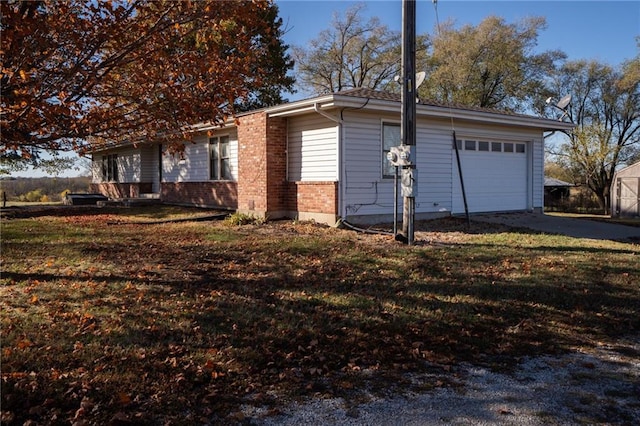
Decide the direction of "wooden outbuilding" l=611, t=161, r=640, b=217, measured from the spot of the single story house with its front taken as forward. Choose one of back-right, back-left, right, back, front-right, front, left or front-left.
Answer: back

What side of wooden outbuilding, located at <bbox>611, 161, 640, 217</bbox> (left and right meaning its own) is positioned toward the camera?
front

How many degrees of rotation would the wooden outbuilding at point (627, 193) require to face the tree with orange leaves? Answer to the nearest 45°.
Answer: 0° — it already faces it

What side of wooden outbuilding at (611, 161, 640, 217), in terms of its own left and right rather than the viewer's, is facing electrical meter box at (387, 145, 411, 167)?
front

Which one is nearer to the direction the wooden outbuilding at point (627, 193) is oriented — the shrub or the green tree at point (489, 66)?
the shrub

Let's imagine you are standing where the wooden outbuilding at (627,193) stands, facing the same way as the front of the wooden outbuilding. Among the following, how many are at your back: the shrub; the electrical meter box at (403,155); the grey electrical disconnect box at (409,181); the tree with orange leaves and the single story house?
0

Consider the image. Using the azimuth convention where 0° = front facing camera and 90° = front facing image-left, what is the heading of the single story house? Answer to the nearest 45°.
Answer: approximately 45°

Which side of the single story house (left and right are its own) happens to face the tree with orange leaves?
front

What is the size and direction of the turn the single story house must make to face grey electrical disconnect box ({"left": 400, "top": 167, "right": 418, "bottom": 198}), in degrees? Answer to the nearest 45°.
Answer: approximately 45° to its left

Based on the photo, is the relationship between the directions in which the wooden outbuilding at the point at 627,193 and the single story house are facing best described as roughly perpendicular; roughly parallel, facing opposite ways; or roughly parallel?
roughly parallel

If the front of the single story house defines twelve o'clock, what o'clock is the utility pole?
The utility pole is roughly at 10 o'clock from the single story house.

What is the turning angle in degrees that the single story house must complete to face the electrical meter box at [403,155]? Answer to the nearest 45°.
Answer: approximately 45° to its left

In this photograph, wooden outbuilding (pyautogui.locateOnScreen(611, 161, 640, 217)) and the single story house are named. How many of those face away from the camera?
0

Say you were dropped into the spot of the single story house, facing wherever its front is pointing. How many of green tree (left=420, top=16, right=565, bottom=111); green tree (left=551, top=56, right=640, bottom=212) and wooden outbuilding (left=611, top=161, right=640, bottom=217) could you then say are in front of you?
0

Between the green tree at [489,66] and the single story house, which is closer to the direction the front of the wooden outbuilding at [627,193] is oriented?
the single story house
